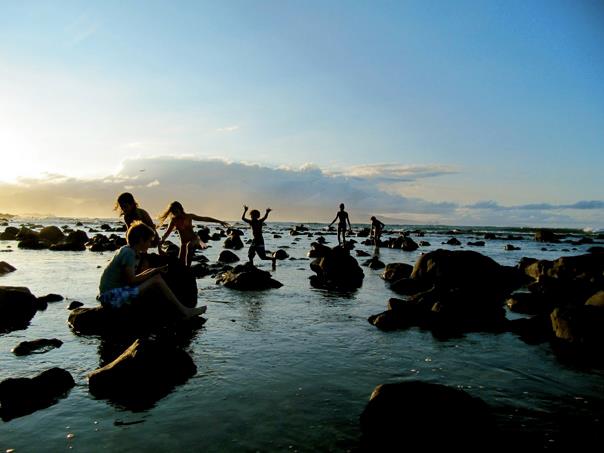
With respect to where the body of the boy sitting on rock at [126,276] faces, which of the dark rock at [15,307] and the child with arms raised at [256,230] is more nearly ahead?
the child with arms raised

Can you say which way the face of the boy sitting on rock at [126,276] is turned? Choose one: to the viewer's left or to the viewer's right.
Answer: to the viewer's right

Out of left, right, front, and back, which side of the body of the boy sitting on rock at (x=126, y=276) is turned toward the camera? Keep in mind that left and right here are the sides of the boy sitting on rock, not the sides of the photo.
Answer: right

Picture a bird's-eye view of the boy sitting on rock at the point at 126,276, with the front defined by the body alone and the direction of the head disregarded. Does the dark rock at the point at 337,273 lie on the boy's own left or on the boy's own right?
on the boy's own left

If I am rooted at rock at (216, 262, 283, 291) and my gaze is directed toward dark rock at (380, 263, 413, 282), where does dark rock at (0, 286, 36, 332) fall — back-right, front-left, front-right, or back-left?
back-right

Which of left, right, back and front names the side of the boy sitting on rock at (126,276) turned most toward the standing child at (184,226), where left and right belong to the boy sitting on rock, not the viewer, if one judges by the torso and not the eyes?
left

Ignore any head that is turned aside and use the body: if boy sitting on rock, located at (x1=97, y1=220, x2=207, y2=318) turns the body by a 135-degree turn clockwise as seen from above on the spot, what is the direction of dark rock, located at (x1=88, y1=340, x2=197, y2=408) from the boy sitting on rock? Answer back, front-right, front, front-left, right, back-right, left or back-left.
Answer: front-left

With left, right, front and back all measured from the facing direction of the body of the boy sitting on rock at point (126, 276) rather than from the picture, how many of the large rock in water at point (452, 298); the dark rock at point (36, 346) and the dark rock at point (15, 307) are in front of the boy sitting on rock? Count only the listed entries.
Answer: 1

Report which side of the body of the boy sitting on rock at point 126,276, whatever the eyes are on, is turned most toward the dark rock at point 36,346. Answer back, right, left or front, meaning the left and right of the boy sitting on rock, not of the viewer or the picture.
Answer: back

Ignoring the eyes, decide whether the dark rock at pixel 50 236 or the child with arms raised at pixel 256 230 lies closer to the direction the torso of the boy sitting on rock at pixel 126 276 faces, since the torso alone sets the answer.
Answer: the child with arms raised

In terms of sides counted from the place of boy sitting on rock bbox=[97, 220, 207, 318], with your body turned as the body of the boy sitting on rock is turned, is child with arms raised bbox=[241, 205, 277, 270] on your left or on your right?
on your left
